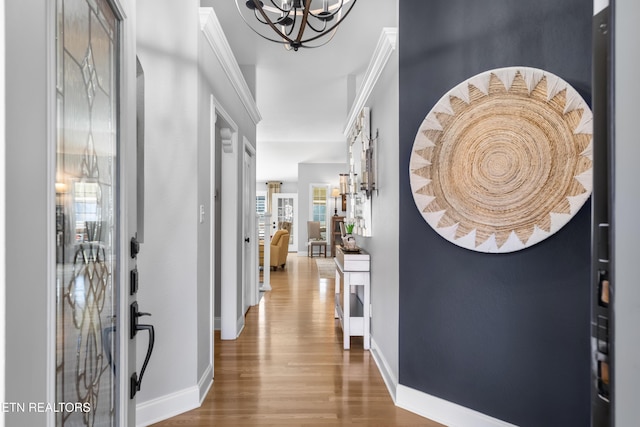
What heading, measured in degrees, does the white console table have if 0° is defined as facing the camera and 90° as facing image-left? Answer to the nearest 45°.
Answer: approximately 90°

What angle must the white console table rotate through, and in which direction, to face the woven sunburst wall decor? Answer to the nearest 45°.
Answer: approximately 135° to its left

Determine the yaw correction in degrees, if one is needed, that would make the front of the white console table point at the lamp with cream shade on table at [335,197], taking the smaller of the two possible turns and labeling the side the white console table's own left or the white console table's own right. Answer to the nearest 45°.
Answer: approximately 90° to the white console table's own right

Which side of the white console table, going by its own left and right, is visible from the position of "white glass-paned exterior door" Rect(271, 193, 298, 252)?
right

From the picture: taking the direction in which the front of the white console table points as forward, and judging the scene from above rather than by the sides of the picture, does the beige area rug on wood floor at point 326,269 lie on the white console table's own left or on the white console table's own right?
on the white console table's own right

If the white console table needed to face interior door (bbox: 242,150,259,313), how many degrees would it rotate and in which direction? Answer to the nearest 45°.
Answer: approximately 45° to its right

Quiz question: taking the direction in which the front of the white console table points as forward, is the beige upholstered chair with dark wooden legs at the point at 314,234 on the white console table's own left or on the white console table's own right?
on the white console table's own right

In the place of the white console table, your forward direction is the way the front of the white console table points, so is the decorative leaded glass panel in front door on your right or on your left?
on your left

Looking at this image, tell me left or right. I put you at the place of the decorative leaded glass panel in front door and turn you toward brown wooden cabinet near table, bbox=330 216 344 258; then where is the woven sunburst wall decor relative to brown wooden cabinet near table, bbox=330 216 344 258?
right

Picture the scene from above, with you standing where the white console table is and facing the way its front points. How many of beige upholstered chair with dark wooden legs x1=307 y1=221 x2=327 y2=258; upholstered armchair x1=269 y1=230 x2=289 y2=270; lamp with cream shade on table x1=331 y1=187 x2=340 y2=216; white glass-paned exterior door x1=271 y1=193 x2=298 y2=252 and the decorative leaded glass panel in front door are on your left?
1

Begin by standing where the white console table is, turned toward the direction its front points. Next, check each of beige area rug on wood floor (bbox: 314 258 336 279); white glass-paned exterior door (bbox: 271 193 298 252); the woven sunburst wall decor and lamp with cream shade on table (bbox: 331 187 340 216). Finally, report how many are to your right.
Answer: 3
